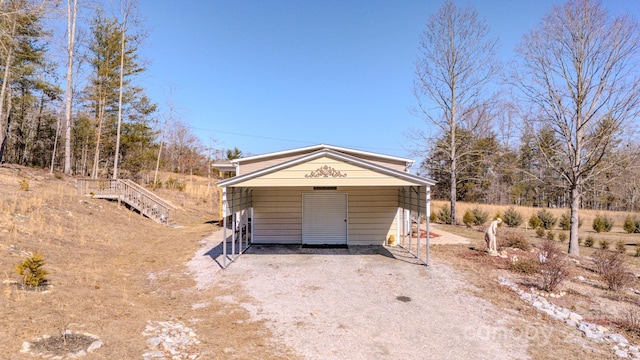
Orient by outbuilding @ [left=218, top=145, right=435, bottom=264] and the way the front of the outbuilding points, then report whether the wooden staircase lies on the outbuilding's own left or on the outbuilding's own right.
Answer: on the outbuilding's own right

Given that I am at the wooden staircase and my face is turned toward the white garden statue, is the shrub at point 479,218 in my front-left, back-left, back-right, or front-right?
front-left

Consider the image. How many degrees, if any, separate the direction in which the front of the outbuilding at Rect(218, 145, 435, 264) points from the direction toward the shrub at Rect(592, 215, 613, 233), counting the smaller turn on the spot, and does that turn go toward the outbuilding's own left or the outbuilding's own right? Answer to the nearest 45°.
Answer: approximately 135° to the outbuilding's own left

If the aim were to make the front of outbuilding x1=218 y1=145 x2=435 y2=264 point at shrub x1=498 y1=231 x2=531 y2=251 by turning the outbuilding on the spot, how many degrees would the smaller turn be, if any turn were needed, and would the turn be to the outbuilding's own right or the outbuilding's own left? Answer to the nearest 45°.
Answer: approximately 90° to the outbuilding's own left

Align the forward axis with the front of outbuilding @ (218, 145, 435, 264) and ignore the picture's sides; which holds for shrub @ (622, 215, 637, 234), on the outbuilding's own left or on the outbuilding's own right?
on the outbuilding's own left

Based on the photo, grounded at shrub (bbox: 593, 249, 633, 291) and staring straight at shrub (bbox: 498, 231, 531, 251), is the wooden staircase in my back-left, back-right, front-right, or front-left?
front-left

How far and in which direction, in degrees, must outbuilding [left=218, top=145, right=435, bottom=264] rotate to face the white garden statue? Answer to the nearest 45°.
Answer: approximately 90° to its left

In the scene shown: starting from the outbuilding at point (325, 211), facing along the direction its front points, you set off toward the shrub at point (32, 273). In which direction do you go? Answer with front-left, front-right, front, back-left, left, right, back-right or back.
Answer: front-right

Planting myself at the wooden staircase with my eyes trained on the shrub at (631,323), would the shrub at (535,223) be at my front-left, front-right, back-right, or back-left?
front-left

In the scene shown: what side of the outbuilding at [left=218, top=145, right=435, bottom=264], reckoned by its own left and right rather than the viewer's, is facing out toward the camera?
front

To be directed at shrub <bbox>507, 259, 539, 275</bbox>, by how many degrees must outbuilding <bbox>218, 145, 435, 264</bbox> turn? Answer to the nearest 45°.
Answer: approximately 45° to its left

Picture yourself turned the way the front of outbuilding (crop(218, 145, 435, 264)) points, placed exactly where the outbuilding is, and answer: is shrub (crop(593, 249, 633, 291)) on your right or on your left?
on your left

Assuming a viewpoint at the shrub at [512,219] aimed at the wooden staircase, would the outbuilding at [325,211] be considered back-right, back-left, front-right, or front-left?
front-left

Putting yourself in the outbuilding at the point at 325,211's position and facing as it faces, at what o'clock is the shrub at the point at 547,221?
The shrub is roughly at 8 o'clock from the outbuilding.

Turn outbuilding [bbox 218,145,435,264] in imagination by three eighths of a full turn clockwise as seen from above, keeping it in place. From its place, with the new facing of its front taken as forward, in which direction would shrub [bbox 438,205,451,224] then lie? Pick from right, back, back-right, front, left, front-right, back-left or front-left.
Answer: right

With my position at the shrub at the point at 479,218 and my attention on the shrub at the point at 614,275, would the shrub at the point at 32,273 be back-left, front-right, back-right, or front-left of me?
front-right
